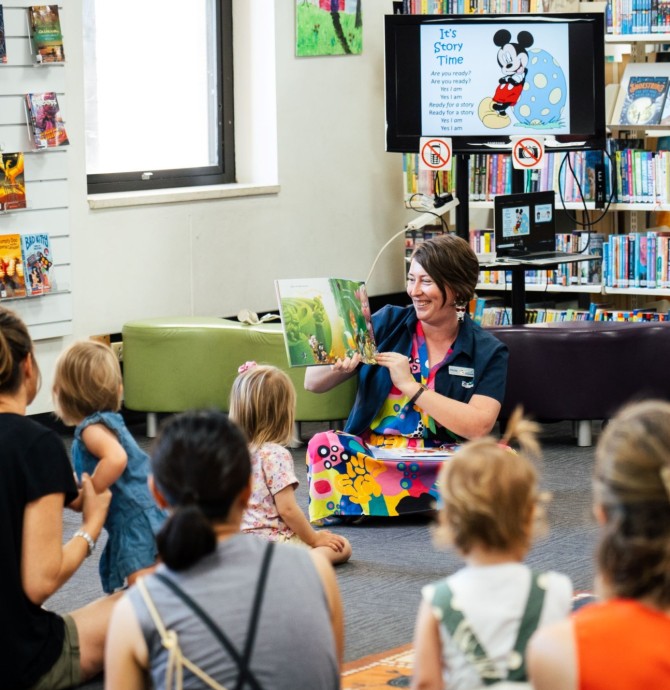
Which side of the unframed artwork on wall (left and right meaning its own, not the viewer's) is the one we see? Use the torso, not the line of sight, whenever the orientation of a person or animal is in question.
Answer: front

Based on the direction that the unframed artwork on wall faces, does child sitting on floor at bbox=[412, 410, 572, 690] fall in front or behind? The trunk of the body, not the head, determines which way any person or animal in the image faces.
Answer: in front

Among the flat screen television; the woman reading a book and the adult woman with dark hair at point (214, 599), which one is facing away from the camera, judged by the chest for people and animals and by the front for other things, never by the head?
the adult woman with dark hair

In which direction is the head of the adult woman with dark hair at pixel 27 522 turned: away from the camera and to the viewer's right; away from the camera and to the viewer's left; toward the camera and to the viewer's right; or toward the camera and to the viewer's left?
away from the camera and to the viewer's right

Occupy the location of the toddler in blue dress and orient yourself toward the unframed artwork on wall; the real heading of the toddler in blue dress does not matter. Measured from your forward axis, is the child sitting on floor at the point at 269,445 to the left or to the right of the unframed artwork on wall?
right

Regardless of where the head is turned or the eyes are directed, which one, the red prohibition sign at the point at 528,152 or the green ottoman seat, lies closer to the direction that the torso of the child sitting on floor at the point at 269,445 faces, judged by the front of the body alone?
the red prohibition sign

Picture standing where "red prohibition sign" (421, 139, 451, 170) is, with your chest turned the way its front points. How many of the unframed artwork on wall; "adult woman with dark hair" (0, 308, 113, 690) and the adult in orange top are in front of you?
2

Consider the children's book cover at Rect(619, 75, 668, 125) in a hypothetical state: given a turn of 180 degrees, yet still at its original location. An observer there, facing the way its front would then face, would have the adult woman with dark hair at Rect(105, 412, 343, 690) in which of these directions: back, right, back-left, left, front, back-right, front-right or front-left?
back

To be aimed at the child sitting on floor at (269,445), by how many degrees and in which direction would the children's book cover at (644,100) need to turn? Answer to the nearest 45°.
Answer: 0° — it already faces them

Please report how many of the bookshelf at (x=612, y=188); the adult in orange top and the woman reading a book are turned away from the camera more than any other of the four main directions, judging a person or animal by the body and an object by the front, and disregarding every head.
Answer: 1

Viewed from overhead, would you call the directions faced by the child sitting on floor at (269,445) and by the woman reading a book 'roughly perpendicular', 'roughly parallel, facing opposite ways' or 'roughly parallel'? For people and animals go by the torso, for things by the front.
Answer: roughly parallel, facing opposite ways

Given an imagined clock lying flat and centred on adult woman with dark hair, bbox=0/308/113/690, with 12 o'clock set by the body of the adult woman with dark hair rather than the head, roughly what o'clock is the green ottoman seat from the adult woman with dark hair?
The green ottoman seat is roughly at 11 o'clock from the adult woman with dark hair.

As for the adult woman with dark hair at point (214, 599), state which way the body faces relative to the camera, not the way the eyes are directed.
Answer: away from the camera

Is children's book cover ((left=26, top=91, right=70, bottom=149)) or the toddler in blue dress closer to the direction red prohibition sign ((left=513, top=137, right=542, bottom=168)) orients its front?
the toddler in blue dress

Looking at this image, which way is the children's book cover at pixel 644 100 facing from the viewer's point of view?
toward the camera

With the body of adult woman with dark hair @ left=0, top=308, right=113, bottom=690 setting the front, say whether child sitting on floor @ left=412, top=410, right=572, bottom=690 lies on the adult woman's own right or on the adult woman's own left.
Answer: on the adult woman's own right

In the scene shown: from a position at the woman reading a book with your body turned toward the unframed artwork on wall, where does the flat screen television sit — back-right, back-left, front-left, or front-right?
front-right

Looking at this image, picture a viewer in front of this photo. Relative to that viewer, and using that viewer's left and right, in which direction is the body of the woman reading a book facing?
facing the viewer and to the left of the viewer

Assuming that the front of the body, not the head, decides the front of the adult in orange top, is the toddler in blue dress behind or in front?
in front

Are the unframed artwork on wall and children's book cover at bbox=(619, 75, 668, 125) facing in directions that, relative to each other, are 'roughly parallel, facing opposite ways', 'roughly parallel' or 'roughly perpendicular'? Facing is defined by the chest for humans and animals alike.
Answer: roughly parallel
